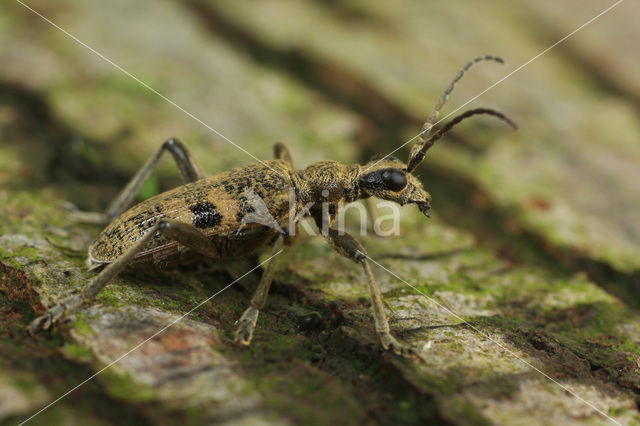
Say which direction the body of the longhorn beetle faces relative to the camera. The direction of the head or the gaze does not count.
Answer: to the viewer's right
